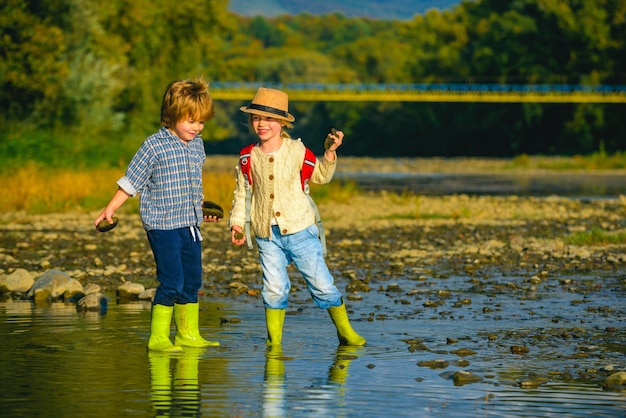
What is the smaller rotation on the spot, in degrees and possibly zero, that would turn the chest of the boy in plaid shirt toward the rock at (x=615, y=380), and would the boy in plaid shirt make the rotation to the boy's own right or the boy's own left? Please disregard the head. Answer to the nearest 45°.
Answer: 0° — they already face it

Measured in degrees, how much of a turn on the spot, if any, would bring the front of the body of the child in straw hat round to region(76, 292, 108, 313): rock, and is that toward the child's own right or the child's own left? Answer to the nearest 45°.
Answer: approximately 135° to the child's own right

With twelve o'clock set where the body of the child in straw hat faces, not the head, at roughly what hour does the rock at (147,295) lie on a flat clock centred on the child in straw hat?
The rock is roughly at 5 o'clock from the child in straw hat.

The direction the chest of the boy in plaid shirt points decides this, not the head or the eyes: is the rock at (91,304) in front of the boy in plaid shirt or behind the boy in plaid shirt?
behind

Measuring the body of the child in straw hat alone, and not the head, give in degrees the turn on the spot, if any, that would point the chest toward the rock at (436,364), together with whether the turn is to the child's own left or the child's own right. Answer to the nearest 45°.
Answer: approximately 45° to the child's own left

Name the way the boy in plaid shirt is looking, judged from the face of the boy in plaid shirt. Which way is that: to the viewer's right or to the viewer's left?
to the viewer's right

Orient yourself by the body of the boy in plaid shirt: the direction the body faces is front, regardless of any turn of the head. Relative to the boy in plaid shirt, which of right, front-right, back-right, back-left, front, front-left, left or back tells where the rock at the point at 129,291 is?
back-left

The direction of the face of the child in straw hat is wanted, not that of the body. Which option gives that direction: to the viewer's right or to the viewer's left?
to the viewer's left

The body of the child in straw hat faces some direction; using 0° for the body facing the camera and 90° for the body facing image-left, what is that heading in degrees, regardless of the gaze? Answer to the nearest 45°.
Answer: approximately 0°

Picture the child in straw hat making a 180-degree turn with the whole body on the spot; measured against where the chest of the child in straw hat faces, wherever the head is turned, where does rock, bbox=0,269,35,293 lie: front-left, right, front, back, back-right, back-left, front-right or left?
front-left

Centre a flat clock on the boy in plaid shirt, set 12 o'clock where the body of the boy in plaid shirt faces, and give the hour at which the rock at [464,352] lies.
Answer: The rock is roughly at 11 o'clock from the boy in plaid shirt.

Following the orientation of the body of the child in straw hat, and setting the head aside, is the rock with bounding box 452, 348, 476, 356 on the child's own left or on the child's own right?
on the child's own left

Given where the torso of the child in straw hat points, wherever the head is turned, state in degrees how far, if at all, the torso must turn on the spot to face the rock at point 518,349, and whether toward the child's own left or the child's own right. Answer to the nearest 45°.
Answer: approximately 90° to the child's own left

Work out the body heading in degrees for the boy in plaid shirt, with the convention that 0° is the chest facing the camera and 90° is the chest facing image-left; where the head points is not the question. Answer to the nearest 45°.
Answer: approximately 315°

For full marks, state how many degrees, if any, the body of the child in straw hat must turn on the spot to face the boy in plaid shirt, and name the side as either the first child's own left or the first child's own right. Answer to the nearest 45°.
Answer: approximately 90° to the first child's own right
